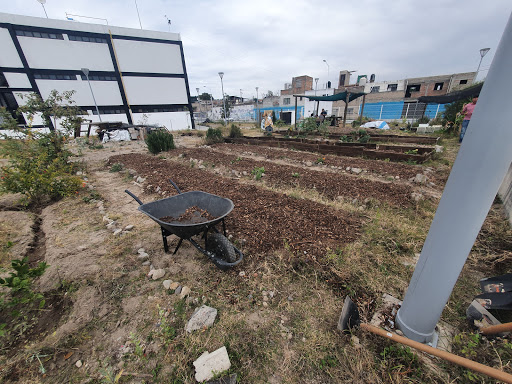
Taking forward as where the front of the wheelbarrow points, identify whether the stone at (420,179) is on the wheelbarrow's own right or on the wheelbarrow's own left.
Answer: on the wheelbarrow's own left

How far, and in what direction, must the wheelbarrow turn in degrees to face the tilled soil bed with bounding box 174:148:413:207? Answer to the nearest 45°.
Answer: approximately 45° to its left

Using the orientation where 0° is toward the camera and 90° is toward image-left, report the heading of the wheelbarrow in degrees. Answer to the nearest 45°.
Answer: approximately 315°

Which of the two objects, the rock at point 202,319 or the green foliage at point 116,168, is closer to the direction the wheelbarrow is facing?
the rock

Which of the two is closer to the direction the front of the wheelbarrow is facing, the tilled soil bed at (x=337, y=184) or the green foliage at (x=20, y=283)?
the tilled soil bed

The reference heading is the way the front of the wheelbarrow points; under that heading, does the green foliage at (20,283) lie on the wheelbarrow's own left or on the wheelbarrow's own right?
on the wheelbarrow's own right

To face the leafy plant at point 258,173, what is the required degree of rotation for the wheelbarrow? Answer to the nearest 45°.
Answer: approximately 90° to its left

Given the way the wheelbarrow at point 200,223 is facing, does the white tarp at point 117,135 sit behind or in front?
behind

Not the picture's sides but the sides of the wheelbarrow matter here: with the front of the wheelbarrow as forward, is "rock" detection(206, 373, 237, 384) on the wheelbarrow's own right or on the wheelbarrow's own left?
on the wheelbarrow's own right

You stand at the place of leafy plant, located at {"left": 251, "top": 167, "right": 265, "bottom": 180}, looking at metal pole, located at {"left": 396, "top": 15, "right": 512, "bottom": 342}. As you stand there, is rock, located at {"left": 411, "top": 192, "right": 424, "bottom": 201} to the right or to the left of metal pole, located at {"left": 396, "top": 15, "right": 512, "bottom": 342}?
left

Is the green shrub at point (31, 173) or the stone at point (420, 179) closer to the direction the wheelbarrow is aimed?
the stone

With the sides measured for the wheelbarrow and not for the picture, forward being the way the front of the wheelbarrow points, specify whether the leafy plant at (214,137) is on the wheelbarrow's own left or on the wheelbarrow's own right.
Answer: on the wheelbarrow's own left

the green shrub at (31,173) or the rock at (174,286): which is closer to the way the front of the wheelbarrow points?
the rock

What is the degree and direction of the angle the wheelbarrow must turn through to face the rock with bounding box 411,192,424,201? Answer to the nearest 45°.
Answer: approximately 45° to its left

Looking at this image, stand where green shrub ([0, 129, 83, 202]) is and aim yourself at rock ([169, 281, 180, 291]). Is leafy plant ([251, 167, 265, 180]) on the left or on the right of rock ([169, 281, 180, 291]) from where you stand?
left
